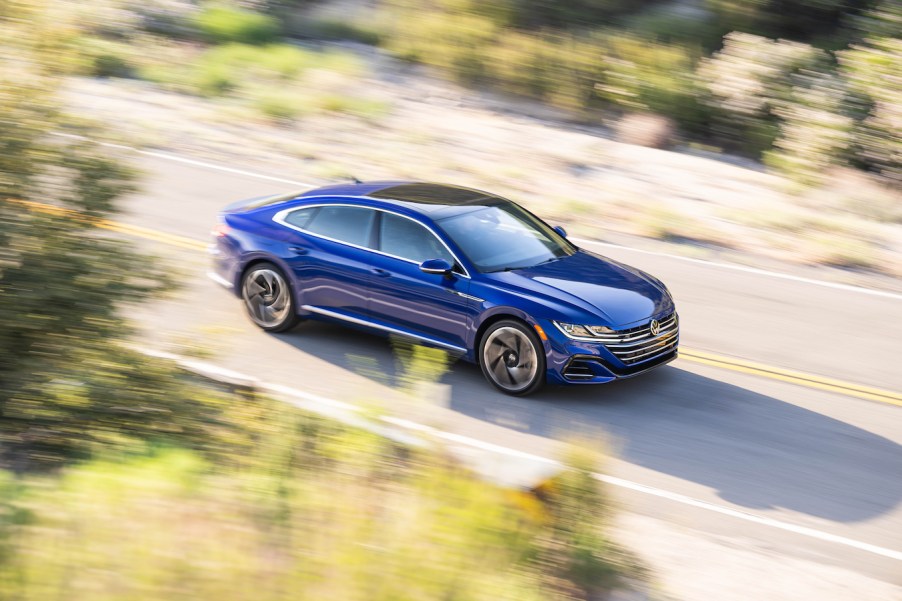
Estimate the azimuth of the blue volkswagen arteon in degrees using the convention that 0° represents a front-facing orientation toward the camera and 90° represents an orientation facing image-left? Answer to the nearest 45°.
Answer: approximately 315°

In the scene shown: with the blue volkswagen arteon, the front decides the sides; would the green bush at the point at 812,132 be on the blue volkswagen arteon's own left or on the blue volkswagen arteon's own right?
on the blue volkswagen arteon's own left

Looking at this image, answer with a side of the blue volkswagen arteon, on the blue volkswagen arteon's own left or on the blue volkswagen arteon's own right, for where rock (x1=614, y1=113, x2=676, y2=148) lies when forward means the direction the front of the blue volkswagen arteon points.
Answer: on the blue volkswagen arteon's own left

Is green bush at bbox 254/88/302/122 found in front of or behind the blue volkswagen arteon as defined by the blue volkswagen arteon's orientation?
behind

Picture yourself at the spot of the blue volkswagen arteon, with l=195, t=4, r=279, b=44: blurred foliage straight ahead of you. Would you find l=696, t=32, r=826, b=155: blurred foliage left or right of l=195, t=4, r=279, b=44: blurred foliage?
right

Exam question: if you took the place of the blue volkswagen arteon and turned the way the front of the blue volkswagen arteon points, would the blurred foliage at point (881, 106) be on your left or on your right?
on your left
